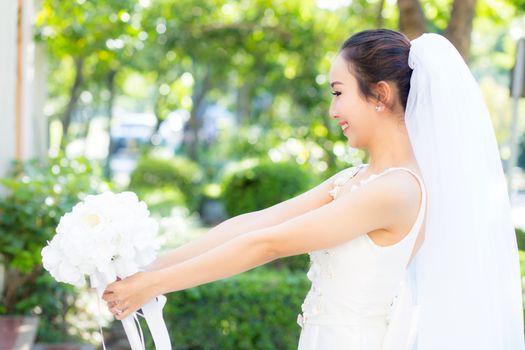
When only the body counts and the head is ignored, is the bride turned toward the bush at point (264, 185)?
no

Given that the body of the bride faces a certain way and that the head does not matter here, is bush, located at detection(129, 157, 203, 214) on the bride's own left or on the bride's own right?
on the bride's own right

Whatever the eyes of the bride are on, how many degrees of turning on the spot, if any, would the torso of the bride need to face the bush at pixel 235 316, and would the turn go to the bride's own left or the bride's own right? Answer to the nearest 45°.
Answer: approximately 90° to the bride's own right

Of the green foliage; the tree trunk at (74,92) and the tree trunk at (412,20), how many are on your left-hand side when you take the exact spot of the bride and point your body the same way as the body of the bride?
0

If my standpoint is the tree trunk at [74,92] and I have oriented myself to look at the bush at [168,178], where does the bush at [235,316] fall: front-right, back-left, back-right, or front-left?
front-right

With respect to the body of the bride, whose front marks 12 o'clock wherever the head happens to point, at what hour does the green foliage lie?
The green foliage is roughly at 2 o'clock from the bride.

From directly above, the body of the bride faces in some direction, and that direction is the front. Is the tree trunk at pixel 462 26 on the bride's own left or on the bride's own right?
on the bride's own right

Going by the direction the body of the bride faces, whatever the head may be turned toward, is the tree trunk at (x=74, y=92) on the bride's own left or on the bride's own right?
on the bride's own right

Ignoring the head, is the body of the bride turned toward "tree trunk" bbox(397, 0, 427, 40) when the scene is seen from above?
no

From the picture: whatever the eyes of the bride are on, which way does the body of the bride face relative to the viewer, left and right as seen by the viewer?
facing to the left of the viewer

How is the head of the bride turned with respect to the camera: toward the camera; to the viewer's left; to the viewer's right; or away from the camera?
to the viewer's left
